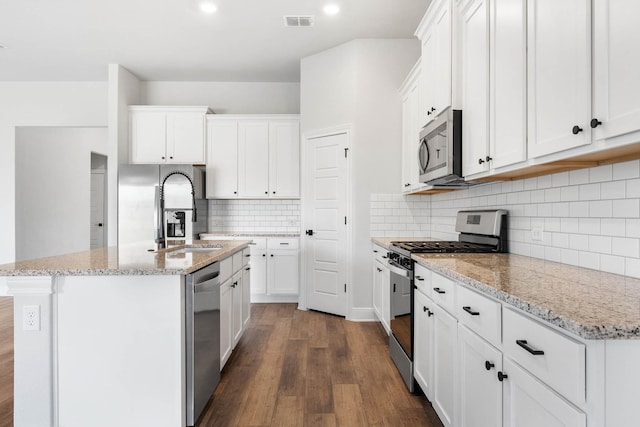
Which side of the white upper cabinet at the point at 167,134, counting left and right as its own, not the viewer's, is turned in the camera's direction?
front

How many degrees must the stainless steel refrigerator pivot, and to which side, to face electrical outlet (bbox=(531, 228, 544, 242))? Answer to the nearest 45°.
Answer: approximately 45° to its left

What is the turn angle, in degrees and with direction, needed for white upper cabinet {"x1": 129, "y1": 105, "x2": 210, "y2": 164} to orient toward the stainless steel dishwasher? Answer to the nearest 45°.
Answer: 0° — it already faces it

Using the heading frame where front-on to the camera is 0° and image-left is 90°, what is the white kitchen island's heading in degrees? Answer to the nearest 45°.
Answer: approximately 270°

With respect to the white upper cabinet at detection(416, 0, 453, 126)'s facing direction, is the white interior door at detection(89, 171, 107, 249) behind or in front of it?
in front

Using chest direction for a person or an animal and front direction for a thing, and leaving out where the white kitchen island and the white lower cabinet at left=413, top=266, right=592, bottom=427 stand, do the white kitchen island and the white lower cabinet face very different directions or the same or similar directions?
very different directions

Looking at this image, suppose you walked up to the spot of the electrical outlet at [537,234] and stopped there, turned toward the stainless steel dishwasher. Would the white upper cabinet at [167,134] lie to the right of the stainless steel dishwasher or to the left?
right

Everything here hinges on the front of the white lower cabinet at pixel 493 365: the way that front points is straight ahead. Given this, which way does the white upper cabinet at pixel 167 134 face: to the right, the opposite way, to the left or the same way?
to the left

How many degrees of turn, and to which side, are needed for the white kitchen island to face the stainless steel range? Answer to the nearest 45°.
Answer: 0° — it already faces it

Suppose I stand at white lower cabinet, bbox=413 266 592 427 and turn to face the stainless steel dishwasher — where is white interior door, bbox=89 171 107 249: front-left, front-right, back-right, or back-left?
front-right

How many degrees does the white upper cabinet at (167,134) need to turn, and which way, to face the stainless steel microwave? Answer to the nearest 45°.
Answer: approximately 45° to its left

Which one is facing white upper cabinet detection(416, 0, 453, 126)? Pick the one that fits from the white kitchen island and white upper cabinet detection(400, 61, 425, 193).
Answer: the white kitchen island

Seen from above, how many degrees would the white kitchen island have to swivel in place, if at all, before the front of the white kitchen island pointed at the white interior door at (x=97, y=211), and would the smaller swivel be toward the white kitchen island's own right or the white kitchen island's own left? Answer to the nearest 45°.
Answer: approximately 90° to the white kitchen island's own left

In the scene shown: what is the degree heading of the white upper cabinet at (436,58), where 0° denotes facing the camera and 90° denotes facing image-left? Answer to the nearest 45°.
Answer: approximately 90°

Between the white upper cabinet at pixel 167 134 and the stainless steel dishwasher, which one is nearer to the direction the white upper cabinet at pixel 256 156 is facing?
the stainless steel dishwasher

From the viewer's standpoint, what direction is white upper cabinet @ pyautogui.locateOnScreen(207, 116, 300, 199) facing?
toward the camera

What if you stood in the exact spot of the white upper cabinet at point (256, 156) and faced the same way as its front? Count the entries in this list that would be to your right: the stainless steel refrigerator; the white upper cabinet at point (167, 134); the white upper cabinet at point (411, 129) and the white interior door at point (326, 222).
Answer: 2

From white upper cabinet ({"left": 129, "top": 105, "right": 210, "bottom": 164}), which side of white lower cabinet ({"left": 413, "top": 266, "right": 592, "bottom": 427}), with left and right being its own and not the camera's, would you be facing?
right

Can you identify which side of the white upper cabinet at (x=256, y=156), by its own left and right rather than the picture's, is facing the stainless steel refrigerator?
right

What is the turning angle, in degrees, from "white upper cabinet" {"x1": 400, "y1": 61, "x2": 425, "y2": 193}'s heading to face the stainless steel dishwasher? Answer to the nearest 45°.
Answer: approximately 45° to its left
